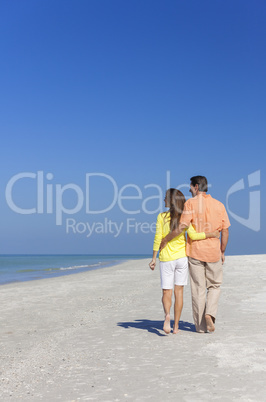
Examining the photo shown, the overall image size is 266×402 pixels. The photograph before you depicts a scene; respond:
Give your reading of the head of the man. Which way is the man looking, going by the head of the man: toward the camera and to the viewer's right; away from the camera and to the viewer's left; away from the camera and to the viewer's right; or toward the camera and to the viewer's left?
away from the camera and to the viewer's left

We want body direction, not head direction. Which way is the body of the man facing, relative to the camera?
away from the camera
